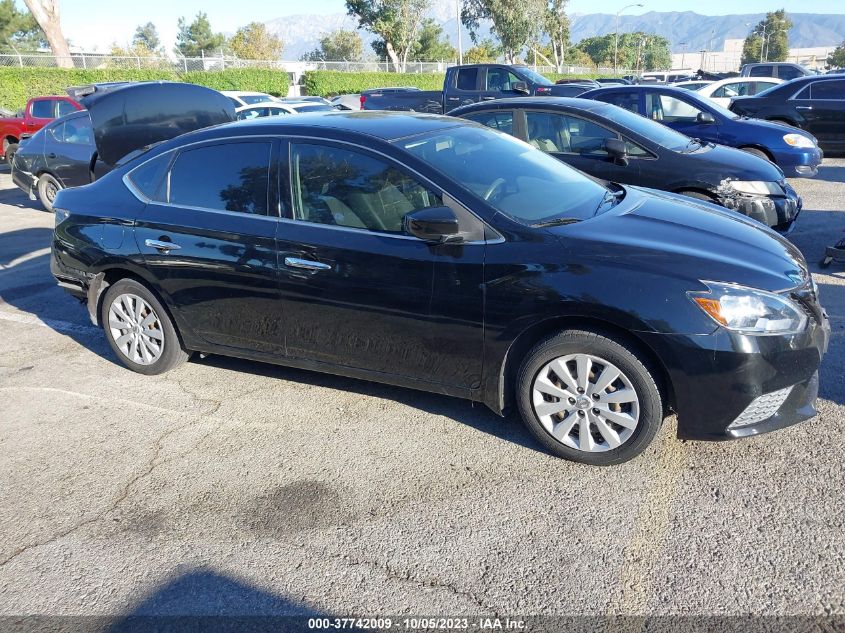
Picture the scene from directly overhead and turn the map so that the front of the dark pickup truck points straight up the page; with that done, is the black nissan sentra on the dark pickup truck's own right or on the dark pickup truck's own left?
on the dark pickup truck's own right

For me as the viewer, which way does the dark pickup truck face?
facing to the right of the viewer

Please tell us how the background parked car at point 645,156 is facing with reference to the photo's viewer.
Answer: facing the viewer and to the right of the viewer

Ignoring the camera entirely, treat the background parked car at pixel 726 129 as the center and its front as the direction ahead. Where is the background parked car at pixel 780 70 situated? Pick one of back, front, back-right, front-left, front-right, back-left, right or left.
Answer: back-left

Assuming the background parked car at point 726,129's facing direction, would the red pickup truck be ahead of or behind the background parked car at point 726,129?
behind

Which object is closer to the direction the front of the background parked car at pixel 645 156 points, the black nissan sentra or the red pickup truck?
the black nissan sentra
